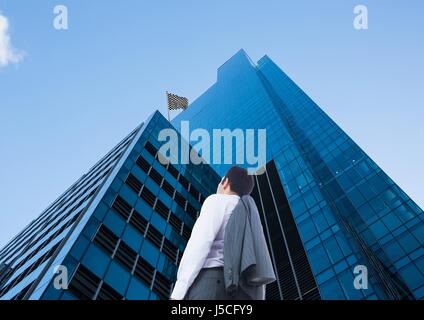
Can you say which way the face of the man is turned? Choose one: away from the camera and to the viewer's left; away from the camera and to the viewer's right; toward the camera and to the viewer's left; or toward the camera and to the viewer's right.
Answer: away from the camera and to the viewer's left

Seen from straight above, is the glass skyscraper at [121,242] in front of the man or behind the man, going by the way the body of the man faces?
in front

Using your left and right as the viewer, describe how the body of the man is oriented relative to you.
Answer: facing away from the viewer and to the left of the viewer
